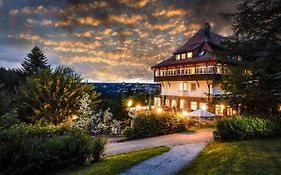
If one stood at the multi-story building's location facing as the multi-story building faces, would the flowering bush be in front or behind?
in front

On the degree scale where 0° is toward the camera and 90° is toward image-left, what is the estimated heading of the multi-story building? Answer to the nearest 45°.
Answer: approximately 45°

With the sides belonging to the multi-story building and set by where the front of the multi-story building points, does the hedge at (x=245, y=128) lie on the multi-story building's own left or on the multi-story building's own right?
on the multi-story building's own left

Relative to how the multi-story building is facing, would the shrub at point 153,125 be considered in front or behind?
in front

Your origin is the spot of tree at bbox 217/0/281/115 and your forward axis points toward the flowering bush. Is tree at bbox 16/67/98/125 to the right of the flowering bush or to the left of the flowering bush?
right

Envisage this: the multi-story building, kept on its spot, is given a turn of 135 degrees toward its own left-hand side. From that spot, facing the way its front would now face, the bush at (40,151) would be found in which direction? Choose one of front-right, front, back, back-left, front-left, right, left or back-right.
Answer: right
